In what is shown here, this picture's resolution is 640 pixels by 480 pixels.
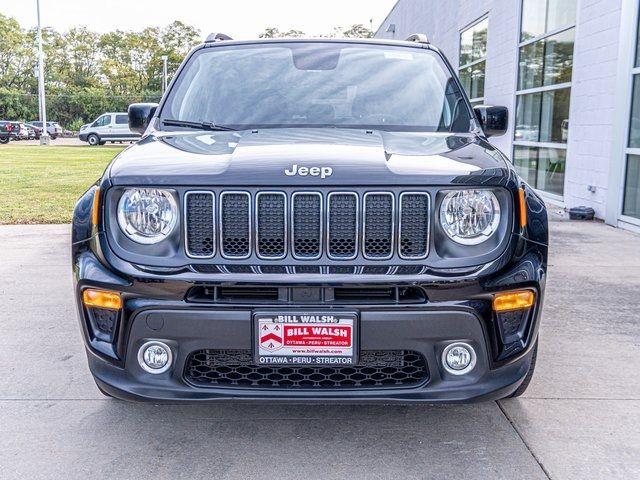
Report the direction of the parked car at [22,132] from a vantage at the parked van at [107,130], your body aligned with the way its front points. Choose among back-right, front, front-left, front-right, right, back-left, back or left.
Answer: front-right

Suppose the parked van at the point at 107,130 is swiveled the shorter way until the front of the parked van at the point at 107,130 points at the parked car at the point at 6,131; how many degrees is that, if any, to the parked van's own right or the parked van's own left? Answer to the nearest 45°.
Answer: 0° — it already faces it

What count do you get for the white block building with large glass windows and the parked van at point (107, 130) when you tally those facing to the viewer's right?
0

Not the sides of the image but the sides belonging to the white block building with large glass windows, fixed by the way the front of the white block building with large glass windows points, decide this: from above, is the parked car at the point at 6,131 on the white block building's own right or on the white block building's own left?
on the white block building's own right

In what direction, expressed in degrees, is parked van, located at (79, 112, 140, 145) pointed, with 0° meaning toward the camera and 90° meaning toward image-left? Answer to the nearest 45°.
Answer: approximately 90°

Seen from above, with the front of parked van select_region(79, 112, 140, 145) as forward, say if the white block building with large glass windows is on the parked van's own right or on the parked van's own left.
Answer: on the parked van's own left

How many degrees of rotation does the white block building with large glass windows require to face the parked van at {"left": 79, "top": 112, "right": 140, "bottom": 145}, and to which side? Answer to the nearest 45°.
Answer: approximately 90° to its right

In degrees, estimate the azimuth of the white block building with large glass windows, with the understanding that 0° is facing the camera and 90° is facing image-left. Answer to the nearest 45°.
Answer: approximately 45°
